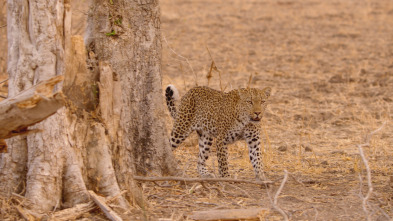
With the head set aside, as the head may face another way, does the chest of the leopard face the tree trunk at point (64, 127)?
no

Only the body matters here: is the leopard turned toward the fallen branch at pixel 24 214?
no

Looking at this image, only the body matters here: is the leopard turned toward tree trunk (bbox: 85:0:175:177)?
no

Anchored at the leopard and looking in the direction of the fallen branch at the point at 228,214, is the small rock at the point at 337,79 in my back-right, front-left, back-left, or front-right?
back-left

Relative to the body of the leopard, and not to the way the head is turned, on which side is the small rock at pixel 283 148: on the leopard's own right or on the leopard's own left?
on the leopard's own left

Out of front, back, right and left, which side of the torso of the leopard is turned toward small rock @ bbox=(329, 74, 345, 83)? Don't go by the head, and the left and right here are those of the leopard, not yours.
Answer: left

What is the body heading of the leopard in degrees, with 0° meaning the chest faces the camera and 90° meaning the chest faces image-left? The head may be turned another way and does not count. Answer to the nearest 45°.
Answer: approximately 315°

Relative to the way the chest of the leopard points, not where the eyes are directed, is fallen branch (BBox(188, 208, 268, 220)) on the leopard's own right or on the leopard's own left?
on the leopard's own right

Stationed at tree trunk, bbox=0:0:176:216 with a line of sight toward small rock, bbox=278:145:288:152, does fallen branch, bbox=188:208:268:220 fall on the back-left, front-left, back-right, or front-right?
front-right

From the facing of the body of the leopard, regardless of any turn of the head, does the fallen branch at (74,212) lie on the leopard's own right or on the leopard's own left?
on the leopard's own right

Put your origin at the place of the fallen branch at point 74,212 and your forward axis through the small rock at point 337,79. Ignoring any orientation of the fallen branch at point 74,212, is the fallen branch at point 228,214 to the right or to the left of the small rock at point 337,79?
right
